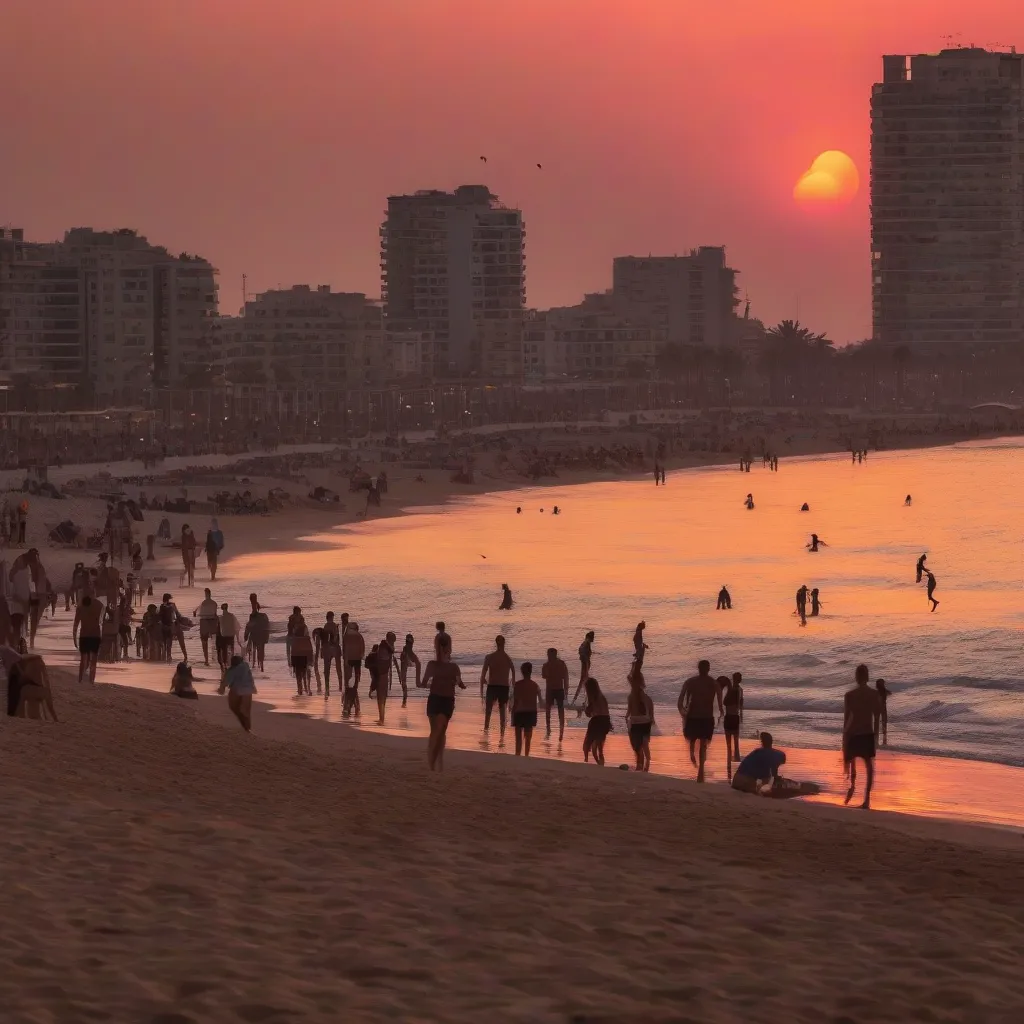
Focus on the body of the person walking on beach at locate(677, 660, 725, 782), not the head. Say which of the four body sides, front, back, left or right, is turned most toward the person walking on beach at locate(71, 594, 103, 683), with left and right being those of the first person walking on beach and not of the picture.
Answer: left

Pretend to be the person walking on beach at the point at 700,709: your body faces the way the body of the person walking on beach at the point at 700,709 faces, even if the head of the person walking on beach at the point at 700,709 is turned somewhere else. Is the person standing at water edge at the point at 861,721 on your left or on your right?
on your right

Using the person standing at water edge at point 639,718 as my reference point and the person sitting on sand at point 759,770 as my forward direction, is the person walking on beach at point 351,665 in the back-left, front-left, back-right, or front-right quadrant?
back-left

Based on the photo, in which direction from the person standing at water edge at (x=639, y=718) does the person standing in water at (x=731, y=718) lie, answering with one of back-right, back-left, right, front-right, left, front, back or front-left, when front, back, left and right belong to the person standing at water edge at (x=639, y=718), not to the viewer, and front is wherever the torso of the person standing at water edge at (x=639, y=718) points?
front-right

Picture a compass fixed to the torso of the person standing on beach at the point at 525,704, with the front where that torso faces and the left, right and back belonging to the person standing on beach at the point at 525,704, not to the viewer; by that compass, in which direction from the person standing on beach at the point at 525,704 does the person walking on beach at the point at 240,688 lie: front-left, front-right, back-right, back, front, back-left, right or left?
left

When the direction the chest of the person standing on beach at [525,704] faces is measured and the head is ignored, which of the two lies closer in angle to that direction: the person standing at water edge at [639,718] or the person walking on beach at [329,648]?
the person walking on beach

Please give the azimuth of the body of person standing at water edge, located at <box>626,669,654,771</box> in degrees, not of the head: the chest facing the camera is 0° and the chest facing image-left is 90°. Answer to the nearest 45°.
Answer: approximately 180°

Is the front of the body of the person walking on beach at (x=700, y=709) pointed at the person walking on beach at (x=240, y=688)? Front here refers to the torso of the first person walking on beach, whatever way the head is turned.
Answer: no

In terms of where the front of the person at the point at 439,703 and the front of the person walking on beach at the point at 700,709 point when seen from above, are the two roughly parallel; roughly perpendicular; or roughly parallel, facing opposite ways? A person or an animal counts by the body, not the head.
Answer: roughly parallel

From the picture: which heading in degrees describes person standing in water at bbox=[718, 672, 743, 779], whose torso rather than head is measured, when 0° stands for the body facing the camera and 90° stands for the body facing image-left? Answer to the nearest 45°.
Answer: approximately 180°
